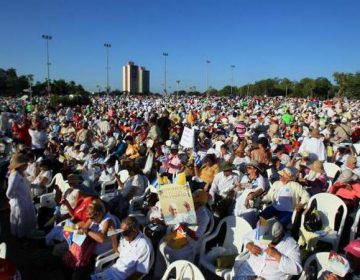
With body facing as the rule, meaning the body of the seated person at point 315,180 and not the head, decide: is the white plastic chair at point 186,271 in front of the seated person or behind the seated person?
in front

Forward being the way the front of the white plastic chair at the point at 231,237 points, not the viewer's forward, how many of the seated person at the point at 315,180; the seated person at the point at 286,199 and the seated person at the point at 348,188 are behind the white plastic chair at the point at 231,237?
3

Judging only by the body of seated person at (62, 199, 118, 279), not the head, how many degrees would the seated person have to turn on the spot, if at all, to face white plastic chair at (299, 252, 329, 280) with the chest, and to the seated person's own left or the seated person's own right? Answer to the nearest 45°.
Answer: approximately 90° to the seated person's own left

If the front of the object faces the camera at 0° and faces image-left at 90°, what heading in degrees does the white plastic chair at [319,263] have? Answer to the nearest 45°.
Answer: approximately 45°

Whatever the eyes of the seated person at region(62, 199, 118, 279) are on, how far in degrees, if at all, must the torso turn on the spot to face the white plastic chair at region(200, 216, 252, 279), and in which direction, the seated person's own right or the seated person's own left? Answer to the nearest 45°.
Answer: approximately 135° to the seated person's own left

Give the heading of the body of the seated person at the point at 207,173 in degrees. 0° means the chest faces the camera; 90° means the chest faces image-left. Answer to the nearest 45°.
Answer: approximately 45°

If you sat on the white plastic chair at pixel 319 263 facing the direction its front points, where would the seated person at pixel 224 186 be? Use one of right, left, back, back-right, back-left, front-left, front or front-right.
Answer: right

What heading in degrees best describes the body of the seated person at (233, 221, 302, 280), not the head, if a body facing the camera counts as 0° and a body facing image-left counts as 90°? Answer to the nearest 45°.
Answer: approximately 45°

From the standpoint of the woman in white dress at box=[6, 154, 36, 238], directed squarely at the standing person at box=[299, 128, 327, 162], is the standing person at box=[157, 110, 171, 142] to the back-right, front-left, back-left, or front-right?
front-left

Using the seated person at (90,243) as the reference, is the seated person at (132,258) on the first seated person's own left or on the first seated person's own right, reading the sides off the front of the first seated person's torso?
on the first seated person's own left

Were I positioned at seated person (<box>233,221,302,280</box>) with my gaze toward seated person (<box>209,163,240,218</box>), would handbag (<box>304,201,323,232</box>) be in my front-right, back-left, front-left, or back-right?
front-right

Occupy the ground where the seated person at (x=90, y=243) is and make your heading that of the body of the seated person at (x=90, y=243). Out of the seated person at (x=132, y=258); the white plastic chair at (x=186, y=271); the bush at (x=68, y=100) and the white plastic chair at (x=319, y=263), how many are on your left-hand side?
3

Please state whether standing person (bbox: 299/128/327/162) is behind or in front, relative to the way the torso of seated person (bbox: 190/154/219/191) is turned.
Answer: behind

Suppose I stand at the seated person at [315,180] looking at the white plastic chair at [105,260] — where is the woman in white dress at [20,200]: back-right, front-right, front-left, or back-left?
front-right
